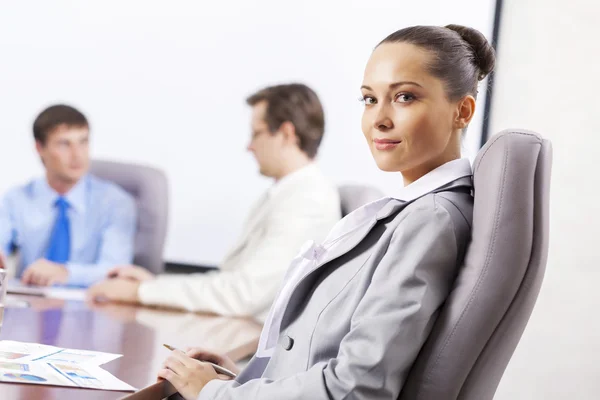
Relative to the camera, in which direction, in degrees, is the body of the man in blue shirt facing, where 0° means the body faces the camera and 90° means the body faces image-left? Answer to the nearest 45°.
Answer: approximately 0°

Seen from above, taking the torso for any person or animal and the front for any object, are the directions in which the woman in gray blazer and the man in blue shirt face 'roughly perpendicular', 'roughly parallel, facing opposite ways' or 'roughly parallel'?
roughly perpendicular

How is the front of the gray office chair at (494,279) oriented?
to the viewer's left

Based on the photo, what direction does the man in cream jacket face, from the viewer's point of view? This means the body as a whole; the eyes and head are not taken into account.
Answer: to the viewer's left

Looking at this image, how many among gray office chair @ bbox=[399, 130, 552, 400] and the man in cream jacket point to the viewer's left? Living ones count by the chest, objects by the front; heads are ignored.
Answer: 2

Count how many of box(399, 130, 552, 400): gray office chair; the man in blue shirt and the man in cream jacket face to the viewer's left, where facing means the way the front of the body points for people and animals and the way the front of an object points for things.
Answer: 2

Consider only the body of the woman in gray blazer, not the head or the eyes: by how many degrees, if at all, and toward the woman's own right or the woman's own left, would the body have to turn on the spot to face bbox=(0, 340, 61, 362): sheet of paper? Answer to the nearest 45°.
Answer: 0° — they already face it

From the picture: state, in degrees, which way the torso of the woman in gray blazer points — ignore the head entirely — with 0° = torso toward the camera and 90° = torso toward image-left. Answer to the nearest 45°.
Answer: approximately 90°

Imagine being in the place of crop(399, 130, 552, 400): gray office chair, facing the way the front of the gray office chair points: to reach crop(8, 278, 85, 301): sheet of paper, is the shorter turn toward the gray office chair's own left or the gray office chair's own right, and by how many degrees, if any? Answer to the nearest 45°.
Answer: approximately 45° to the gray office chair's own right

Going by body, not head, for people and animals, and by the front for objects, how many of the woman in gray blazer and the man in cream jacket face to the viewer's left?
2
